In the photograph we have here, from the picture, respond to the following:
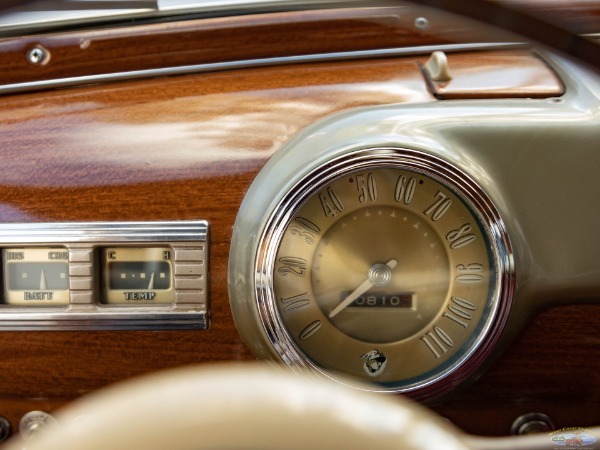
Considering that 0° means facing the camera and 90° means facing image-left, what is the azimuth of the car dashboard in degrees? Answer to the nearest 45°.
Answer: approximately 0°

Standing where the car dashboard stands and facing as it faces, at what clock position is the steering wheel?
The steering wheel is roughly at 12 o'clock from the car dashboard.
